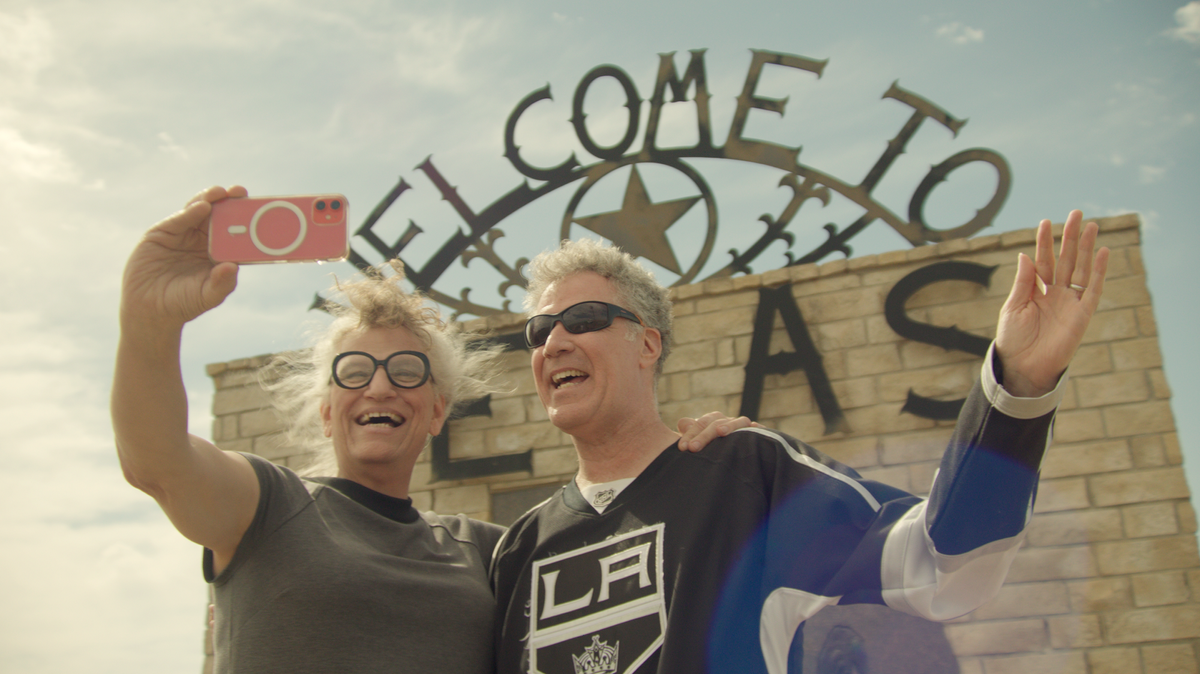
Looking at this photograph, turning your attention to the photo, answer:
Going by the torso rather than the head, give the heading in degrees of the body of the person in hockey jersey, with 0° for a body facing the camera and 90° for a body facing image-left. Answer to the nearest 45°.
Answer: approximately 45°

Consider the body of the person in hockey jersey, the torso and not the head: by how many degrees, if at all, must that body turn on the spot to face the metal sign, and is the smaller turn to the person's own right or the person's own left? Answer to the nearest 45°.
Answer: approximately 135° to the person's own right

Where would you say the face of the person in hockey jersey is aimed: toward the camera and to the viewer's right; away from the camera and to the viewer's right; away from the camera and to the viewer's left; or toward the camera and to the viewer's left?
toward the camera and to the viewer's left
